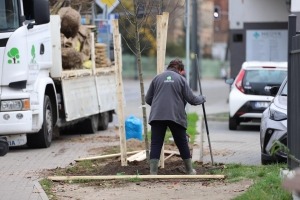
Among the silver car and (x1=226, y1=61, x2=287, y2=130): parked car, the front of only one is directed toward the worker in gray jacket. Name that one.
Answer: the silver car

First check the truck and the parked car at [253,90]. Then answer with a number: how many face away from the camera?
1

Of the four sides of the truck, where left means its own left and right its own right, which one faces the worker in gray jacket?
left

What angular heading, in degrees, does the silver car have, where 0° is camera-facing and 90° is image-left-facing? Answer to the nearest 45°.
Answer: approximately 45°

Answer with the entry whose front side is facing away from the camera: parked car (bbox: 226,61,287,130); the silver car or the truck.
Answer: the parked car

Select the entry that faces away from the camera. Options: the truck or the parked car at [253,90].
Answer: the parked car

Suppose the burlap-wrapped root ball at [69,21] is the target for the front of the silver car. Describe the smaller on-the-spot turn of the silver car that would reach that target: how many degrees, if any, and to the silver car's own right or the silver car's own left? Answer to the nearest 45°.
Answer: approximately 90° to the silver car's own right

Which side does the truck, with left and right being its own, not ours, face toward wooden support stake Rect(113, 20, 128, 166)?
left

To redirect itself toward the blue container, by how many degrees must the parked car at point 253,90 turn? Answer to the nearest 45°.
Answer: approximately 135° to its left

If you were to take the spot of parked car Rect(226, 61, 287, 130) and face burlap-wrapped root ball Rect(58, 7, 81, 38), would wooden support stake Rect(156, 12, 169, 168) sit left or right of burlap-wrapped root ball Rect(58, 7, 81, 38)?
left

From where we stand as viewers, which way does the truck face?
facing the viewer and to the left of the viewer

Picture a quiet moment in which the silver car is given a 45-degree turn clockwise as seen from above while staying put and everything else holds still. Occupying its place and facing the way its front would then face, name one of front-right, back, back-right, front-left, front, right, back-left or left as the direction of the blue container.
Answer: front-right

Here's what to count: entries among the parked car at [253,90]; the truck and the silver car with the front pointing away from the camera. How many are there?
1

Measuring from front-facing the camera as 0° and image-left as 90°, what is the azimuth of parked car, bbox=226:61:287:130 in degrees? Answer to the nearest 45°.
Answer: approximately 180°

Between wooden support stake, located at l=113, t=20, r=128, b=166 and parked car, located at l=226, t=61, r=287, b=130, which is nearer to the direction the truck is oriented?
the wooden support stake
